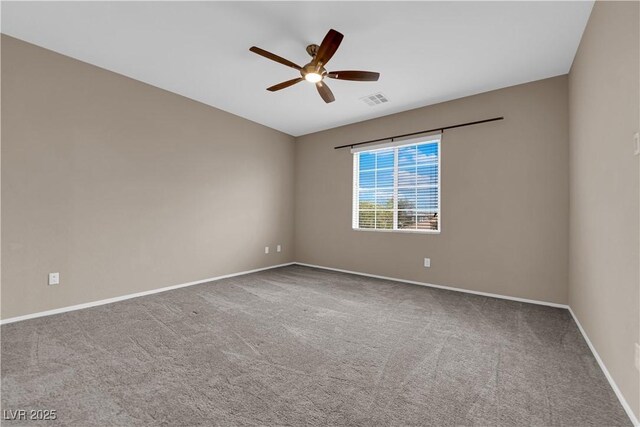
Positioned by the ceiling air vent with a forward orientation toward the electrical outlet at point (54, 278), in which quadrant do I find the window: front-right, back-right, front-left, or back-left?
back-right

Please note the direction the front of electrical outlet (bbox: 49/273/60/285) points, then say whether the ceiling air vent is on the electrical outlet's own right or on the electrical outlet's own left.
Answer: on the electrical outlet's own left

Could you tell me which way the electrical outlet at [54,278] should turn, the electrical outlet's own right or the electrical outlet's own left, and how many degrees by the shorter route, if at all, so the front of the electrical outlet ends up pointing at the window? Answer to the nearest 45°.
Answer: approximately 45° to the electrical outlet's own left
